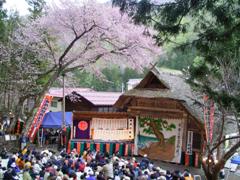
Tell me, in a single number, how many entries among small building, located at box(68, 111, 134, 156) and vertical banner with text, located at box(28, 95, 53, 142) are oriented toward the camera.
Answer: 2

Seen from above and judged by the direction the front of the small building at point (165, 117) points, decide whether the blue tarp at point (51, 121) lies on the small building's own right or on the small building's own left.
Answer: on the small building's own right

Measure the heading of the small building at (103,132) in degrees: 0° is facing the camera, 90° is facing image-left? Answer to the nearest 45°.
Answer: approximately 0°

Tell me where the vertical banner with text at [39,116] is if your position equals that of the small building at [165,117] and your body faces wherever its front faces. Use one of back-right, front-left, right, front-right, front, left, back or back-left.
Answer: front-right

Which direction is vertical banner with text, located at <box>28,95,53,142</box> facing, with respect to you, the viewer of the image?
facing the viewer

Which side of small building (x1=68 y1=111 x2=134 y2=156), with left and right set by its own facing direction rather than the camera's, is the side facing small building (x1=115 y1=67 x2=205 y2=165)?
left

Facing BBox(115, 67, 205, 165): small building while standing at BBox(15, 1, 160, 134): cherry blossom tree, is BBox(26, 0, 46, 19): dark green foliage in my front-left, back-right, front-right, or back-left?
back-left

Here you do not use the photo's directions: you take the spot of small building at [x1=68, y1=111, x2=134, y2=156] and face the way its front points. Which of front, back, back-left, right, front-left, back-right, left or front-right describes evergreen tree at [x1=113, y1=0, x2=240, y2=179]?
front

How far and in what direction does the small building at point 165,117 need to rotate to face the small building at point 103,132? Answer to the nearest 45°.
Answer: approximately 45° to its right

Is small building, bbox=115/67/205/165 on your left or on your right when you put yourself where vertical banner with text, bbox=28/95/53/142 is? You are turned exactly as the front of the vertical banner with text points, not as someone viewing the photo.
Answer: on your left
